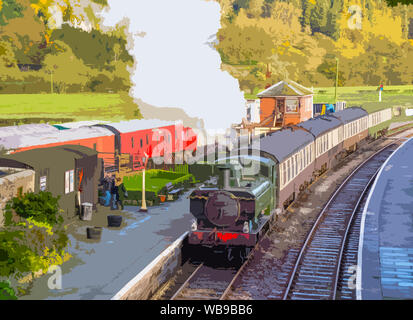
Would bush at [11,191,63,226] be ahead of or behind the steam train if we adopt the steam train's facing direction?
ahead

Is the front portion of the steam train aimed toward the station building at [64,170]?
no

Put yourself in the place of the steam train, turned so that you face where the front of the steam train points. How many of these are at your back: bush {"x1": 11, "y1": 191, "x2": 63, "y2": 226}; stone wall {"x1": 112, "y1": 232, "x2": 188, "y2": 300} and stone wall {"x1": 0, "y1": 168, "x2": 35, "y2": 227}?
0

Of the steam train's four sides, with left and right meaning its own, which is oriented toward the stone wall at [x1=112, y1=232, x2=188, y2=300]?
front

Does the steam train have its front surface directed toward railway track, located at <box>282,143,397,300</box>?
no

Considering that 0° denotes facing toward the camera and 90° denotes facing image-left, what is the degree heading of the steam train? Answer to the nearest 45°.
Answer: approximately 45°

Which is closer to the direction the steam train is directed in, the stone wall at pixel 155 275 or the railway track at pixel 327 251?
the stone wall
